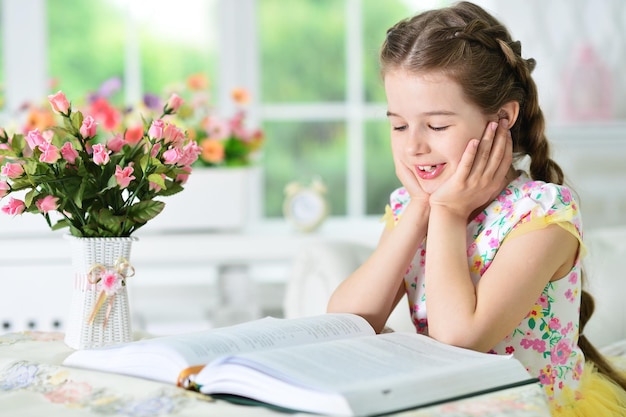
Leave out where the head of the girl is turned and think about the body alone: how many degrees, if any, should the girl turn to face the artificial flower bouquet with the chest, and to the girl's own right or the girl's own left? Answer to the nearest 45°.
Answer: approximately 45° to the girl's own right

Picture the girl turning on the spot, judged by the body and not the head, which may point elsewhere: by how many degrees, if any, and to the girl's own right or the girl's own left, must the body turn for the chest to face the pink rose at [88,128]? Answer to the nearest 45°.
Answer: approximately 45° to the girl's own right

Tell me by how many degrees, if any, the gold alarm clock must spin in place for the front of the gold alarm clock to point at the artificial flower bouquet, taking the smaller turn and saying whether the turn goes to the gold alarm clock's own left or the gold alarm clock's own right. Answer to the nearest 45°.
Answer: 0° — it already faces it

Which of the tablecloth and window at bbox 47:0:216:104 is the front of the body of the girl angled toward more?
the tablecloth

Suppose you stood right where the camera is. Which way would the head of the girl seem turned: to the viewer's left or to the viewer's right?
to the viewer's left

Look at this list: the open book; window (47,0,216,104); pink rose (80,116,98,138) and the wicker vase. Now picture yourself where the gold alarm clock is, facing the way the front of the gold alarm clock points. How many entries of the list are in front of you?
3

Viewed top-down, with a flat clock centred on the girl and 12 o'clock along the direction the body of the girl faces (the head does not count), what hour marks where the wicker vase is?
The wicker vase is roughly at 1 o'clock from the girl.

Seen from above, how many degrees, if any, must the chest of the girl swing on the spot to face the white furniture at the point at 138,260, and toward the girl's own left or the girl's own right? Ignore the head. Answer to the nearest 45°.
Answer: approximately 90° to the girl's own right

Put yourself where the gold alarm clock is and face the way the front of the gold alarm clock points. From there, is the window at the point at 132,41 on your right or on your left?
on your right

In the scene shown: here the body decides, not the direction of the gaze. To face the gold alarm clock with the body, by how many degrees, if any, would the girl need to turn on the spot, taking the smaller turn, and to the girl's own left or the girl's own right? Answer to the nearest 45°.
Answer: approximately 135° to the girl's own right

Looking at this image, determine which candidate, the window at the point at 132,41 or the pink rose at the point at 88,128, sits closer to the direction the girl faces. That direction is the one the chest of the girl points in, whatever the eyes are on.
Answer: the pink rose

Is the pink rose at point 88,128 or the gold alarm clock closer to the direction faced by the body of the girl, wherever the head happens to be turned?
the pink rose

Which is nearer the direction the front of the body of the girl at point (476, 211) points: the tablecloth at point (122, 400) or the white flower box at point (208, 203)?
the tablecloth

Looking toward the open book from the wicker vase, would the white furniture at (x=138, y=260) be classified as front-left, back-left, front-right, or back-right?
back-left

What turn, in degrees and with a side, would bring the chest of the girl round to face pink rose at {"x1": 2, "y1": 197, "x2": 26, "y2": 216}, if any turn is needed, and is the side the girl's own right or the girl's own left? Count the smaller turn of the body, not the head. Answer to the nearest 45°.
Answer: approximately 45° to the girl's own right
